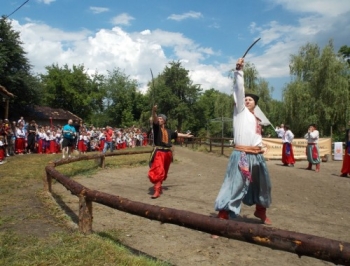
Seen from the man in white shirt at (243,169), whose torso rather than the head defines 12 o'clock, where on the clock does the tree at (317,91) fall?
The tree is roughly at 8 o'clock from the man in white shirt.

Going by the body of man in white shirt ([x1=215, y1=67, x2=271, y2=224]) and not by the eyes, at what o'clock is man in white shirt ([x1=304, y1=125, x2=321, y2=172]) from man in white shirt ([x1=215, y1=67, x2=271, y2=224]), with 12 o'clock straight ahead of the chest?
man in white shirt ([x1=304, y1=125, x2=321, y2=172]) is roughly at 8 o'clock from man in white shirt ([x1=215, y1=67, x2=271, y2=224]).

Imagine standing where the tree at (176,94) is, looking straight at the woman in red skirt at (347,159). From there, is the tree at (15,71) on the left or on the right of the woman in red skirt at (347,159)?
right

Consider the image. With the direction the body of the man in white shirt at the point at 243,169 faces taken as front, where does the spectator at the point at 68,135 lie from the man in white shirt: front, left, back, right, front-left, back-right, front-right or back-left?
back

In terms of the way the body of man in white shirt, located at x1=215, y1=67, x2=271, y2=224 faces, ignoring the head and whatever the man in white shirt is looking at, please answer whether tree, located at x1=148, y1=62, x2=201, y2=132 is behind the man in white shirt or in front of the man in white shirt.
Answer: behind

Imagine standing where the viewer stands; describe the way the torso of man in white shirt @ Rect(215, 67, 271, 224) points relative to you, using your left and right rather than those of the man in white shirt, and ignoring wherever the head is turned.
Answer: facing the viewer and to the right of the viewer
